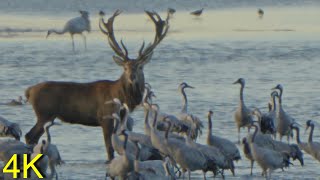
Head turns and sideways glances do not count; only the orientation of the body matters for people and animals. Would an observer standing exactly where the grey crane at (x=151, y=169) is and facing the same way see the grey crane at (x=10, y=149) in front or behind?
in front

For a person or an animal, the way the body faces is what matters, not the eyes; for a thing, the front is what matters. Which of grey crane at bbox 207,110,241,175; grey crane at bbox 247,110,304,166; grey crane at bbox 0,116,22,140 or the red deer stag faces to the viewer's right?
the red deer stag

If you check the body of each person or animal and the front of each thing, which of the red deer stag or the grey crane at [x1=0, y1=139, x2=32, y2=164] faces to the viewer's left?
the grey crane

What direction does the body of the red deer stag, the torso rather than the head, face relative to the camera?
to the viewer's right

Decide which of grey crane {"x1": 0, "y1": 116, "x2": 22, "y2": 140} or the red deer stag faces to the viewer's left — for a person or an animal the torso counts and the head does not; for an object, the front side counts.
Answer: the grey crane

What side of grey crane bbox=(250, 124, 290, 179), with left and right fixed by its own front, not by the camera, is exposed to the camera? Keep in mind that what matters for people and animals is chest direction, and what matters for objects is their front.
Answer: left

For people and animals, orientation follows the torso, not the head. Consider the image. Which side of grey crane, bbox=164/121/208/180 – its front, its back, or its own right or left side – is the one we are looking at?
left
